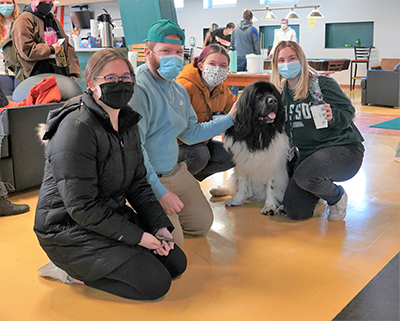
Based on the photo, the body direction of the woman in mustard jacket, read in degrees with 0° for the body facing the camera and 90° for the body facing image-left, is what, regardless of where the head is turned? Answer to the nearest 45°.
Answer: approximately 315°

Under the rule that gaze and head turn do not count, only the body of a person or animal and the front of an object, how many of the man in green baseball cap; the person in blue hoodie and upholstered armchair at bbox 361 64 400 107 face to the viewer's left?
1

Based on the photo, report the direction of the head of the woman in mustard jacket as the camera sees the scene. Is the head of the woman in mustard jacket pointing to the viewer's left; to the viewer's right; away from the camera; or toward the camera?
toward the camera

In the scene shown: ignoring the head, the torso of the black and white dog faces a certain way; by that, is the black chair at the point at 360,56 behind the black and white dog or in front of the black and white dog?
behind

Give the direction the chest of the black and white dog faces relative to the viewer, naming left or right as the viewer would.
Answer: facing the viewer

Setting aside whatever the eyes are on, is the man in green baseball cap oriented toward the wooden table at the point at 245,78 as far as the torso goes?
no

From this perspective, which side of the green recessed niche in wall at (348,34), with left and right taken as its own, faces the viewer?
front

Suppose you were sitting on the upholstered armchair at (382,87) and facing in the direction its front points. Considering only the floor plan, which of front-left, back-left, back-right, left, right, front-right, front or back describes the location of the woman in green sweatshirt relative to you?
left

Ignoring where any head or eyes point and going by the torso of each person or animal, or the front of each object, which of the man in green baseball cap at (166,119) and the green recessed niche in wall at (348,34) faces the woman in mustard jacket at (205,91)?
the green recessed niche in wall

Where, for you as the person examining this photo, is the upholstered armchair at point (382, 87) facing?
facing to the left of the viewer

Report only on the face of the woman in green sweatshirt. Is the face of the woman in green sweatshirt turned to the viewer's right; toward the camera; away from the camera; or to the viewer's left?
toward the camera
